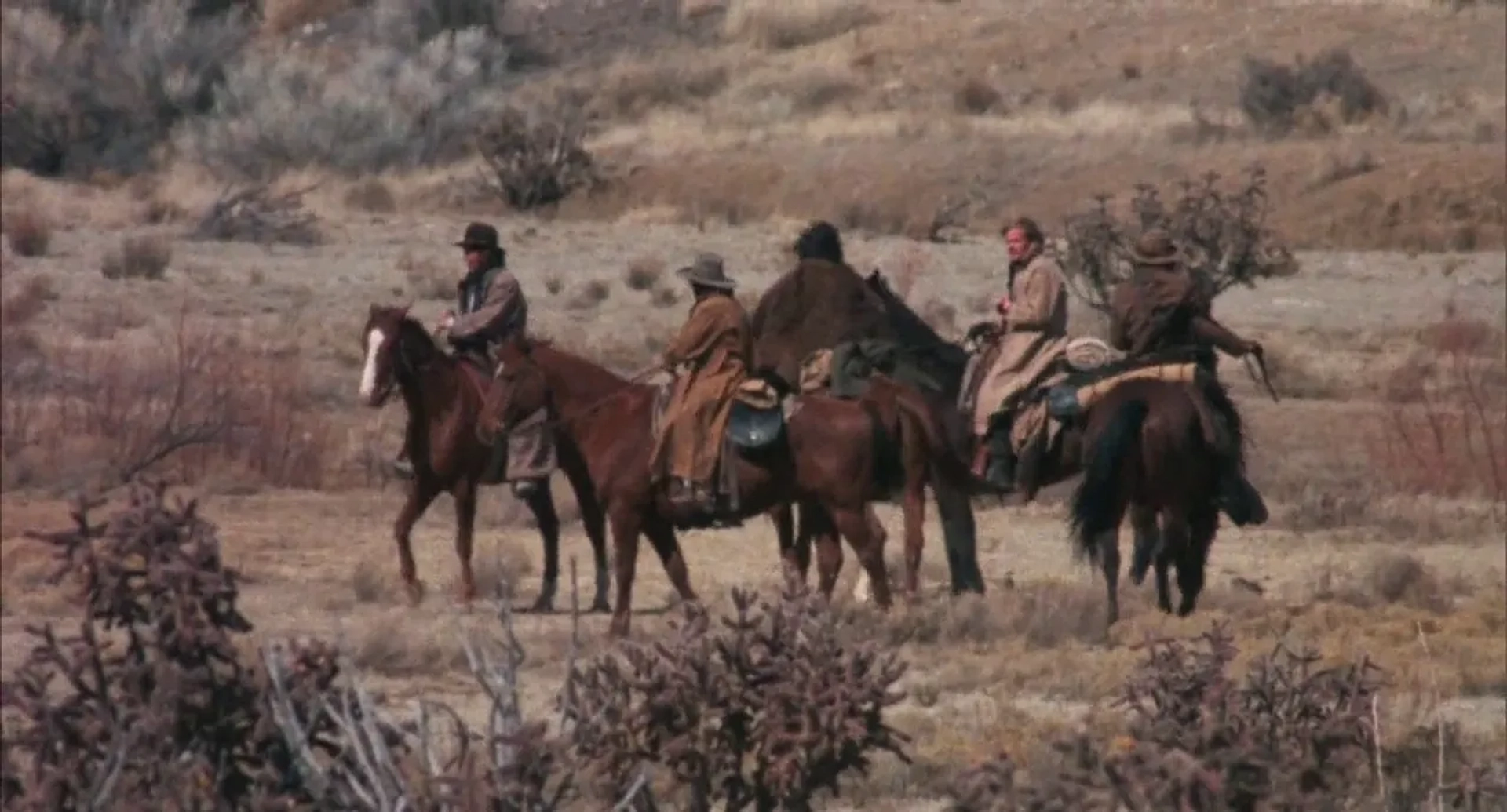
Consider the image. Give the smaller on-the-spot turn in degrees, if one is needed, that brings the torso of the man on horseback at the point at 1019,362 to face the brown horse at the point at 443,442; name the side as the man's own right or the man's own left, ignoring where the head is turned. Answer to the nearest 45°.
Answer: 0° — they already face it

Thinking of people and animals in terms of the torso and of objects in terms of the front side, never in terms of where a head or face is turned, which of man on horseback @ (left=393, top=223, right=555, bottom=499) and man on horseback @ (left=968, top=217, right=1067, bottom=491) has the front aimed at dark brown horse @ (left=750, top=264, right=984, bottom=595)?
man on horseback @ (left=968, top=217, right=1067, bottom=491)

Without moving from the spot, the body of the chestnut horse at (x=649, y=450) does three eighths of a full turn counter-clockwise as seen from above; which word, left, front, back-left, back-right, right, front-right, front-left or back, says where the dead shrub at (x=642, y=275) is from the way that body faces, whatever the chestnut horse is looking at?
back-left

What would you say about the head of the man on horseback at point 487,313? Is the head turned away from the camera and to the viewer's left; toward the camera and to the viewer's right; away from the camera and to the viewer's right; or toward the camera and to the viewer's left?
toward the camera and to the viewer's left

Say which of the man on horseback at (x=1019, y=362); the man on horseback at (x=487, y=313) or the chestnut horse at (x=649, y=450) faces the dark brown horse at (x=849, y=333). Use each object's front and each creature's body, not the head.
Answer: the man on horseback at (x=1019, y=362)

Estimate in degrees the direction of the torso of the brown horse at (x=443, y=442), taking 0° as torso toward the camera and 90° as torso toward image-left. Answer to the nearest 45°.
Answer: approximately 45°

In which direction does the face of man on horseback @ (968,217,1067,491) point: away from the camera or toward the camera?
toward the camera

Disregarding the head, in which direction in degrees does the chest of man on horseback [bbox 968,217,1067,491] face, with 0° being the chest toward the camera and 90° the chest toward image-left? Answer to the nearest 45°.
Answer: approximately 90°

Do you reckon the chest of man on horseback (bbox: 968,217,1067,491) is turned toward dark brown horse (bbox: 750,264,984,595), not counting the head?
yes

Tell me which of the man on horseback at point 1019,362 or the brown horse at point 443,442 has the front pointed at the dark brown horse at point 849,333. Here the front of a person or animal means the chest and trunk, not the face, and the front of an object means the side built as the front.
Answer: the man on horseback

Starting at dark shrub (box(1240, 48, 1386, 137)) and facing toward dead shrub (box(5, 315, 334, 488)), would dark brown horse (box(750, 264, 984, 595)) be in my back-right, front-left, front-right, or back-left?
front-left

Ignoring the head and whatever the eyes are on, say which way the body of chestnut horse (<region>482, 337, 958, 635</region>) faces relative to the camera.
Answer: to the viewer's left

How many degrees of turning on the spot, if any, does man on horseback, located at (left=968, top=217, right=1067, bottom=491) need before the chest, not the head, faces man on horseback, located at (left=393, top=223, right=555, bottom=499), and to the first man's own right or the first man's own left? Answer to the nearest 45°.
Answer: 0° — they already face them

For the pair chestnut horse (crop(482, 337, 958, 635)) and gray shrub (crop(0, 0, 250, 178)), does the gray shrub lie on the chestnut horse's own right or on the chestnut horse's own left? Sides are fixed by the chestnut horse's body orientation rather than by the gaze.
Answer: on the chestnut horse's own right

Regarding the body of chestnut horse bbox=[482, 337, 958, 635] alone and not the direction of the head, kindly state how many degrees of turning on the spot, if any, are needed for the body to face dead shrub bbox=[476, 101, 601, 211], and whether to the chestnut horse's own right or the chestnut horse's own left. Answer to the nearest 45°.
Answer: approximately 90° to the chestnut horse's own right

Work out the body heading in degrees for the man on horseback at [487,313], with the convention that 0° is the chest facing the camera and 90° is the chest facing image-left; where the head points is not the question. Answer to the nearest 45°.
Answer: approximately 45°

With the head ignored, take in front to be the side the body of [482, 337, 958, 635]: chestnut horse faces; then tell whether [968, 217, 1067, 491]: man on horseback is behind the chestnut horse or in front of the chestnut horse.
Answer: behind
